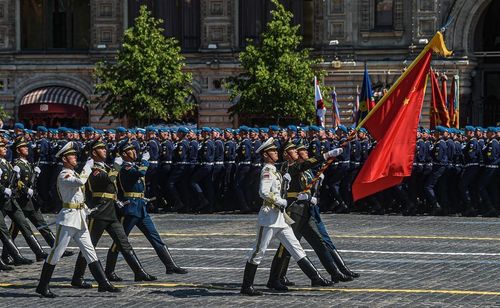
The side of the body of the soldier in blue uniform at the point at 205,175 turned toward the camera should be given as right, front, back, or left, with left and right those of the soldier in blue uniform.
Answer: left

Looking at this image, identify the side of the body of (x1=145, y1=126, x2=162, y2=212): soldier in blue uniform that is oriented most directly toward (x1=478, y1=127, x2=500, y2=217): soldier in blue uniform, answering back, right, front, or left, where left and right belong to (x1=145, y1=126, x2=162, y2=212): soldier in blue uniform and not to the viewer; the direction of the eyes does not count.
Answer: back

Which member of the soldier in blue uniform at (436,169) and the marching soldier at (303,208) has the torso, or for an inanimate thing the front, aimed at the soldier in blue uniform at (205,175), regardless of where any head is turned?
the soldier in blue uniform at (436,169)

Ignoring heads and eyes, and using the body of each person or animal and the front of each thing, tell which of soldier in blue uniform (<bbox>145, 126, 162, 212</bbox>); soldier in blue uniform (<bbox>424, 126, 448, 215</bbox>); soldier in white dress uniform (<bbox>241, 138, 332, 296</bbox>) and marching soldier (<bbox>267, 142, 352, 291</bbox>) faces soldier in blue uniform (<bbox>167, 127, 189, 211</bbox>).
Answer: soldier in blue uniform (<bbox>424, 126, 448, 215</bbox>)

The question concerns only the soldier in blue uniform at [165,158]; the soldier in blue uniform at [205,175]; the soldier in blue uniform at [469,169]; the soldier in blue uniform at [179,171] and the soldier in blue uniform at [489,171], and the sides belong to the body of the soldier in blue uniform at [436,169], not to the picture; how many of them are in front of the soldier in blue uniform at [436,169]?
3

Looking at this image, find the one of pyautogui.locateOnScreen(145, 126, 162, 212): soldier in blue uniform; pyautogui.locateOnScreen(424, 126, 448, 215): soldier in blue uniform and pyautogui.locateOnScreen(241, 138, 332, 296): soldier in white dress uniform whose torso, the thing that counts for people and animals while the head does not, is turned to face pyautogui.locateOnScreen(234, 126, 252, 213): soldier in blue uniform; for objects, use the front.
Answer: pyautogui.locateOnScreen(424, 126, 448, 215): soldier in blue uniform

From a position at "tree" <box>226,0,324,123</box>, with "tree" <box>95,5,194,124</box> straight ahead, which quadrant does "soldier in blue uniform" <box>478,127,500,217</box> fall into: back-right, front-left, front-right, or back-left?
back-left
